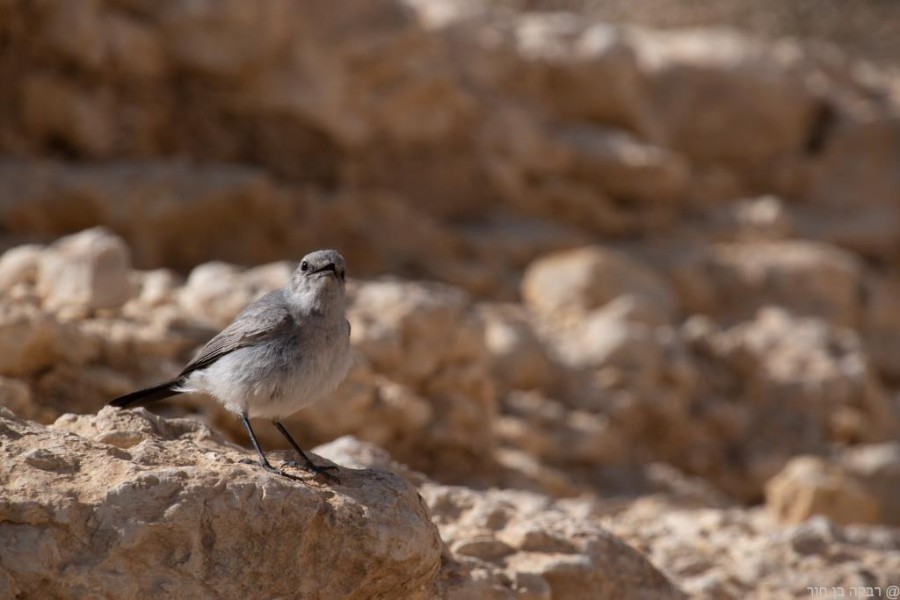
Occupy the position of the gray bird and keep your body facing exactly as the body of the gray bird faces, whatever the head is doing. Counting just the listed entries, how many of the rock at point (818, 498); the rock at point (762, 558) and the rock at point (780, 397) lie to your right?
0

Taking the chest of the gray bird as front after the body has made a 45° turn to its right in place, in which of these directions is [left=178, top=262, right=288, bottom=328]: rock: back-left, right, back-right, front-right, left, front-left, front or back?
back

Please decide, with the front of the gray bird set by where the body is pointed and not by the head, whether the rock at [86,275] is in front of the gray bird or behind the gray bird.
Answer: behind

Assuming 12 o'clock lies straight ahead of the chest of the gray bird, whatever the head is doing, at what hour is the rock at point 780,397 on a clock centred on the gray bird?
The rock is roughly at 9 o'clock from the gray bird.

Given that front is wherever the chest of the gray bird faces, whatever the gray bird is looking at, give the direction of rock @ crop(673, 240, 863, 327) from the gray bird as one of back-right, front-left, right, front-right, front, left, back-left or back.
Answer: left

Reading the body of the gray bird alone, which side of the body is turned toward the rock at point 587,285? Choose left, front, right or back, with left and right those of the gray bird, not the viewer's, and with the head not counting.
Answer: left

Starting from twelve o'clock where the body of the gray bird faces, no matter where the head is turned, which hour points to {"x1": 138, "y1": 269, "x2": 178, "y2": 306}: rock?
The rock is roughly at 7 o'clock from the gray bird.

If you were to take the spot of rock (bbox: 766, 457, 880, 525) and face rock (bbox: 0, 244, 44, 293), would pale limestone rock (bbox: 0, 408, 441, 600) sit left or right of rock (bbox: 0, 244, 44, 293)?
left

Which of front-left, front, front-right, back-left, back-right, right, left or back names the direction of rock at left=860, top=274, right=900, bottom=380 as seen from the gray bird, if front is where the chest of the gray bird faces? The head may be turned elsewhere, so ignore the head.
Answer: left

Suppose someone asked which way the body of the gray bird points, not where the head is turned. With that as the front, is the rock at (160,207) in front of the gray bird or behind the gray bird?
behind

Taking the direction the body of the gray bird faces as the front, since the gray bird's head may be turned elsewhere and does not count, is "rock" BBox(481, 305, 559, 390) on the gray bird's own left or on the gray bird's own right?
on the gray bird's own left

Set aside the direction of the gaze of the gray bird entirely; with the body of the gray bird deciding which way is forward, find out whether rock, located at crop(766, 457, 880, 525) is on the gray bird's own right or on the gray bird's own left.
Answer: on the gray bird's own left
